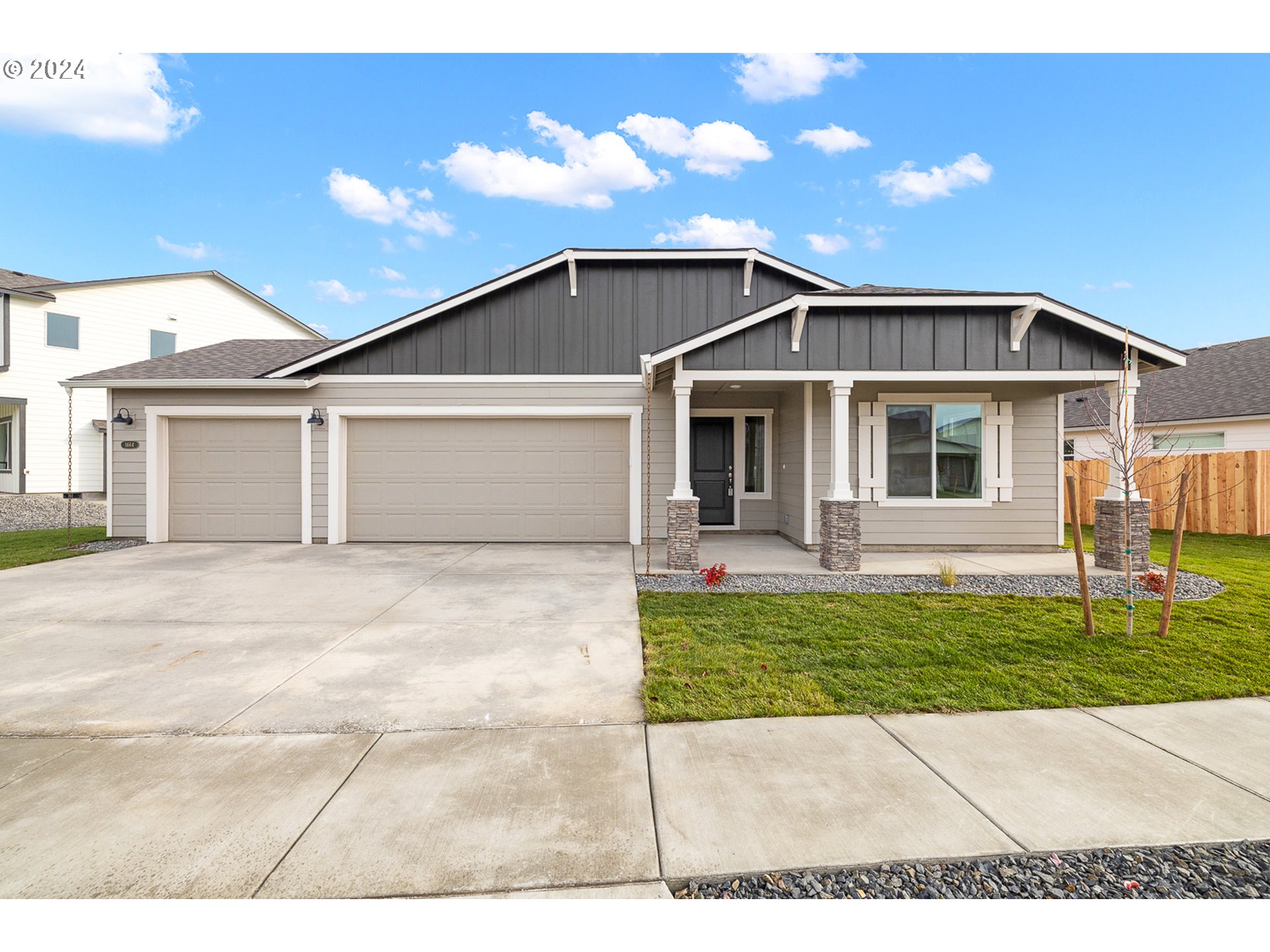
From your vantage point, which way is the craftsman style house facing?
toward the camera

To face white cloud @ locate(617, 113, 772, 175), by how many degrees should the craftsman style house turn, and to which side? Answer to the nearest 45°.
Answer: approximately 135° to its left

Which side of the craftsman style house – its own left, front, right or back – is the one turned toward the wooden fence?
left

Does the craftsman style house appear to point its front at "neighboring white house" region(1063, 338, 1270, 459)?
no

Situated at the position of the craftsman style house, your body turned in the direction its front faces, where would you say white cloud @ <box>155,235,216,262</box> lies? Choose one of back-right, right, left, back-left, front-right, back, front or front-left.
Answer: back-right

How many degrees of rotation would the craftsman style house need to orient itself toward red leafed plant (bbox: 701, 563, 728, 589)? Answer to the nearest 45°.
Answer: approximately 45° to its left

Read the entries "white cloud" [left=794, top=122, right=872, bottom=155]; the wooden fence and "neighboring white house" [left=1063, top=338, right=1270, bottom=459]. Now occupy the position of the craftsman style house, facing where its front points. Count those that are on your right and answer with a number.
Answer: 0

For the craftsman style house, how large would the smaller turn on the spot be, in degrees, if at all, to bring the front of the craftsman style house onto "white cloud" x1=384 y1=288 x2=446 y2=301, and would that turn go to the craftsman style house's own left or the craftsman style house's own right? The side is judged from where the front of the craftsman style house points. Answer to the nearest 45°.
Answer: approximately 180°

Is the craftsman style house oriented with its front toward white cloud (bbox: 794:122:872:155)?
no

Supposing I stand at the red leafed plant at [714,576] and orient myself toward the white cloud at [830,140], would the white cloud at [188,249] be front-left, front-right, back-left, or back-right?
front-left

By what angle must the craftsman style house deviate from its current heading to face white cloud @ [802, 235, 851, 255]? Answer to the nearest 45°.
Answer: approximately 135° to its left

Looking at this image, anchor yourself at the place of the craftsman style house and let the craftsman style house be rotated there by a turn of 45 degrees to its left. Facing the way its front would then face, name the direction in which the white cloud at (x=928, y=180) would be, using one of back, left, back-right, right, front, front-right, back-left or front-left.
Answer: left
